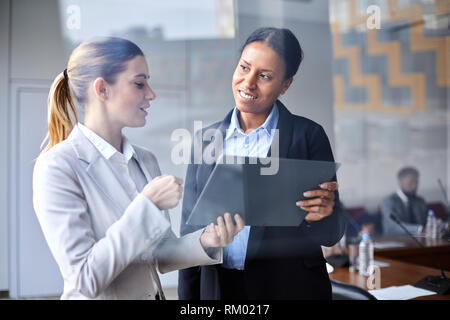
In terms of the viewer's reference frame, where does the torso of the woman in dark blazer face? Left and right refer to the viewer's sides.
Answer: facing the viewer and to the left of the viewer

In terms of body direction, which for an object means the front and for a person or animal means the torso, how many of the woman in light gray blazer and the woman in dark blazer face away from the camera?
0

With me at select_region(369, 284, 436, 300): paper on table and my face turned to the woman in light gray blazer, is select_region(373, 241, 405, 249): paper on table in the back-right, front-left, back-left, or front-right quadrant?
back-right

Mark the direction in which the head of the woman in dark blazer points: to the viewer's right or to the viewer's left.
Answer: to the viewer's left

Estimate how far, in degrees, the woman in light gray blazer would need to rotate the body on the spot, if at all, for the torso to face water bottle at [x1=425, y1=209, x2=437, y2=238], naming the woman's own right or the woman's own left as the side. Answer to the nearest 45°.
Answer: approximately 90° to the woman's own left

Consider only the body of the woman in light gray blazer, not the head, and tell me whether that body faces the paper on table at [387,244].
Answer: no

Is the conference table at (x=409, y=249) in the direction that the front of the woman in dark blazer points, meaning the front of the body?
no

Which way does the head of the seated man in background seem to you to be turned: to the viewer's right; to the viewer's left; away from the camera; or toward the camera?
toward the camera

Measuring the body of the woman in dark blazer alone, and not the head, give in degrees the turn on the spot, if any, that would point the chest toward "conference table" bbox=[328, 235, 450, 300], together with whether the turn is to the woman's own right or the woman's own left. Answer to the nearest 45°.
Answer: approximately 180°

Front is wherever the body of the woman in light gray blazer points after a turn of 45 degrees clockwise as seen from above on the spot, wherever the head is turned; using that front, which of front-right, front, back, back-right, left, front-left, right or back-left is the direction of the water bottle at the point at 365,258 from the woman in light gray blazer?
back-left

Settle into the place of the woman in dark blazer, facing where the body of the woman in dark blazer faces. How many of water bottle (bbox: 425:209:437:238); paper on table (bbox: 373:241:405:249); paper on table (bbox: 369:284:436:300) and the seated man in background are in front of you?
0

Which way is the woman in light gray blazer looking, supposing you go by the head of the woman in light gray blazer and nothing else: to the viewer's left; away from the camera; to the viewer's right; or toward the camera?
to the viewer's right

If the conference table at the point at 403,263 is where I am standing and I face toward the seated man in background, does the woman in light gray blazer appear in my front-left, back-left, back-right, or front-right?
back-left

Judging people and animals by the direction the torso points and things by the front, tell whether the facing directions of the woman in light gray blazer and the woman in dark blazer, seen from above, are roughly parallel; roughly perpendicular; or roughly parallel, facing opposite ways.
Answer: roughly perpendicular

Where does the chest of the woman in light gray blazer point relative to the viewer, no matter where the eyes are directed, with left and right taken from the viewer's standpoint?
facing the viewer and to the right of the viewer
